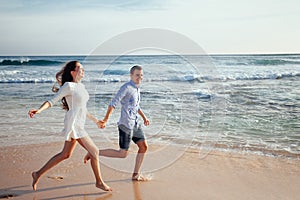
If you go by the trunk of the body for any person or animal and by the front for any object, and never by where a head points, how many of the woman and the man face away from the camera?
0
